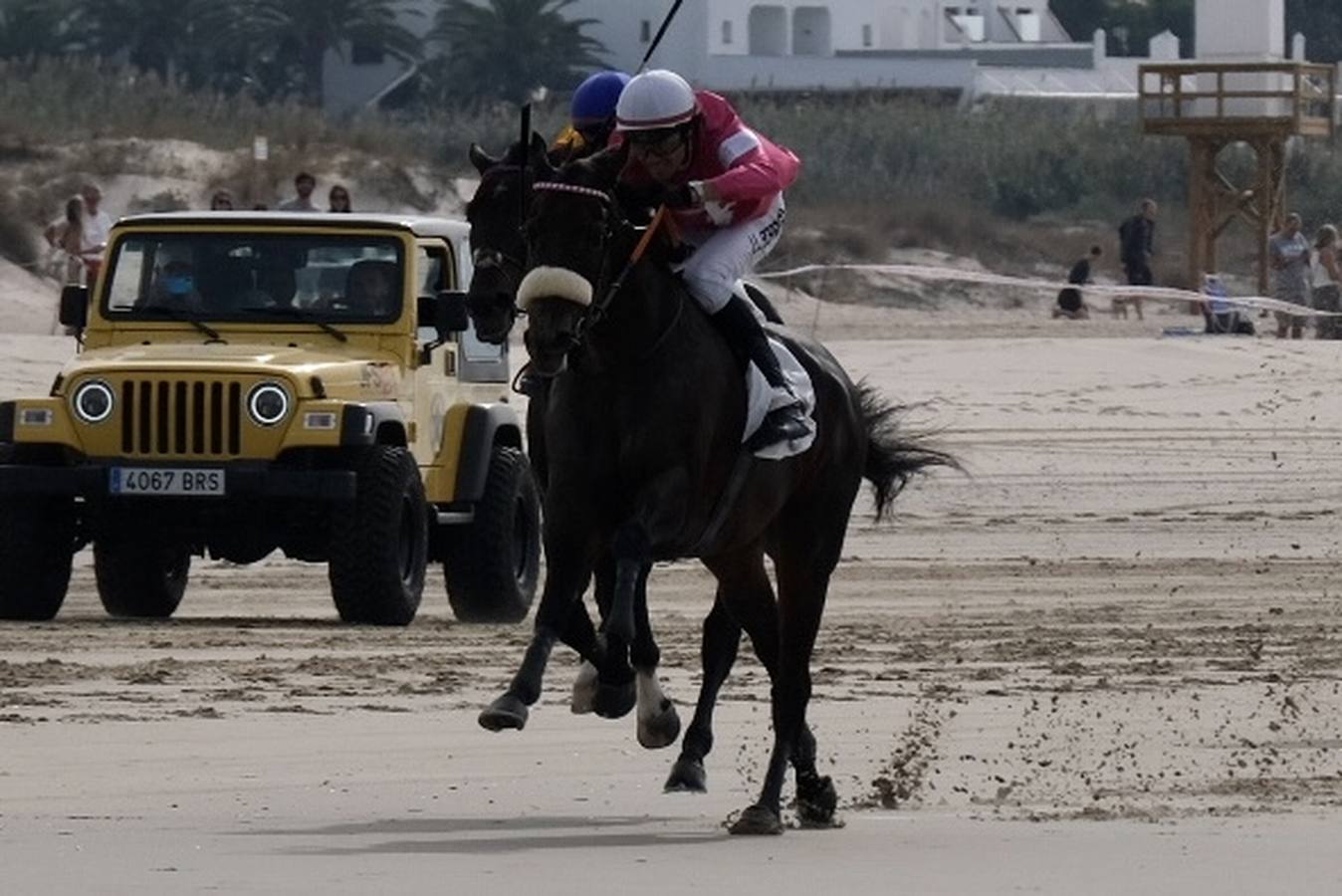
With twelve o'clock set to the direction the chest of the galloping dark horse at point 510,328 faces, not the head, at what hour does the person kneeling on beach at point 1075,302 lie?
The person kneeling on beach is roughly at 5 o'clock from the galloping dark horse.

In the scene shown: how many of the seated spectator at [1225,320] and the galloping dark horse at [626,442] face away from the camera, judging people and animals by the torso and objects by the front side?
0

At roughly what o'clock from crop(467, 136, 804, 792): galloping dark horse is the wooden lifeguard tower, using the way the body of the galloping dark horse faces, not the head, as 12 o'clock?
The wooden lifeguard tower is roughly at 5 o'clock from the galloping dark horse.

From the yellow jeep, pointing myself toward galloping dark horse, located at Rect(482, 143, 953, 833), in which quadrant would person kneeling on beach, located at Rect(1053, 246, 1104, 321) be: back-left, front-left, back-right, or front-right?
back-left

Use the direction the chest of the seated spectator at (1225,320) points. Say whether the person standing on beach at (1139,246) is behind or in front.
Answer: behind

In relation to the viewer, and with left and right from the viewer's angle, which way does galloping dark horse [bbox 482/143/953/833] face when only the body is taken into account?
facing the viewer and to the left of the viewer

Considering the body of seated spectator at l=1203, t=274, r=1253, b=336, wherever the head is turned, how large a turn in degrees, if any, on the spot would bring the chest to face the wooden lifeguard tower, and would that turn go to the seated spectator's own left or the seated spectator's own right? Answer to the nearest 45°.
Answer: approximately 135° to the seated spectator's own left

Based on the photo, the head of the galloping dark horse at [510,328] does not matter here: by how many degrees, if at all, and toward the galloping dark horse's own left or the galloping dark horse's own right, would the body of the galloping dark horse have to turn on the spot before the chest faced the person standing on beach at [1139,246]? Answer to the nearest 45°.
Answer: approximately 135° to the galloping dark horse's own right

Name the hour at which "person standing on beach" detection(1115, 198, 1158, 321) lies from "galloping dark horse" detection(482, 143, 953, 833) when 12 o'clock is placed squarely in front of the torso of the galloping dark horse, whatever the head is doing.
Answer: The person standing on beach is roughly at 5 o'clock from the galloping dark horse.

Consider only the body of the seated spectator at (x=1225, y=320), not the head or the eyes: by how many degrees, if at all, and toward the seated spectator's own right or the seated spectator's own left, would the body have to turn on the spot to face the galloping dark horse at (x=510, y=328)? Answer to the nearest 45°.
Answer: approximately 45° to the seated spectator's own right
